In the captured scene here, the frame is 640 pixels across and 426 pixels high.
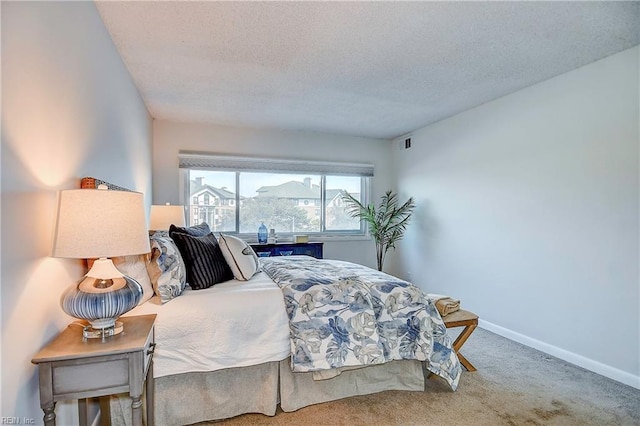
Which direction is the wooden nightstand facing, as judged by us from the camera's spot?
facing to the right of the viewer
